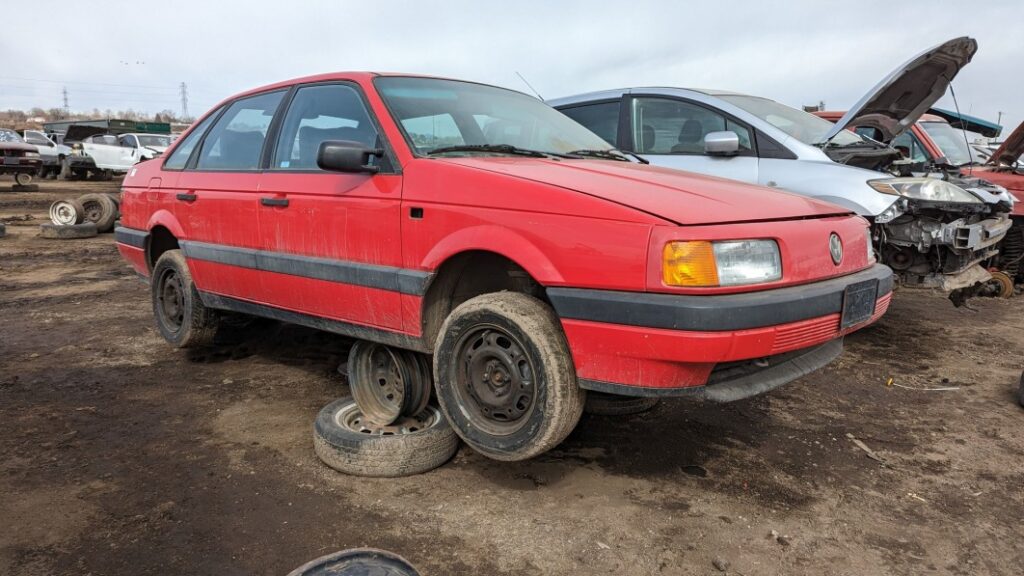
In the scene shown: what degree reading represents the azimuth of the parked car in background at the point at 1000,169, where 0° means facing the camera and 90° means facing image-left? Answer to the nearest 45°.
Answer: approximately 315°

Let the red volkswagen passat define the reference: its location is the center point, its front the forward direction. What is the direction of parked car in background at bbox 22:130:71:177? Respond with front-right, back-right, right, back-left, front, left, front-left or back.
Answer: back

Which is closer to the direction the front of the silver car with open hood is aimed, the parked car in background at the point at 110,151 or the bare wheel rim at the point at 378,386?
the bare wheel rim

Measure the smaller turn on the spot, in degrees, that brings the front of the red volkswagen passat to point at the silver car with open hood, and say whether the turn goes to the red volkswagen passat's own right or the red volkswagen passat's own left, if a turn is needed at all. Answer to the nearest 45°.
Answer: approximately 90° to the red volkswagen passat's own left

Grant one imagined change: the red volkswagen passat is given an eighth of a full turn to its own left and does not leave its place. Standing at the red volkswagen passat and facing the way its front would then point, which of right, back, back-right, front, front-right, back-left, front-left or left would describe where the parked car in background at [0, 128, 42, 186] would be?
back-left

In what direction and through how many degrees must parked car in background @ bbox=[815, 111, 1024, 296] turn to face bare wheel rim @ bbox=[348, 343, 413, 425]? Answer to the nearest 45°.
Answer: approximately 90° to its right

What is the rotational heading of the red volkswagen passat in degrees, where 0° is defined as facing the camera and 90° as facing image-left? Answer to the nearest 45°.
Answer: approximately 315°

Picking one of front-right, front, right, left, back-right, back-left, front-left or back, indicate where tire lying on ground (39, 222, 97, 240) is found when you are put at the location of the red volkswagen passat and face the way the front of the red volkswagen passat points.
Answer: back
